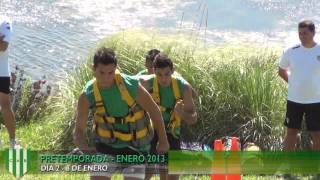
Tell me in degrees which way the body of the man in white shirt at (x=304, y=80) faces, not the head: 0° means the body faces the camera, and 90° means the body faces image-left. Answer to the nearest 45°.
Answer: approximately 0°

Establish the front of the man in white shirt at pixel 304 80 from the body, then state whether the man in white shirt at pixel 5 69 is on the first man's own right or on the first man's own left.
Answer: on the first man's own right
